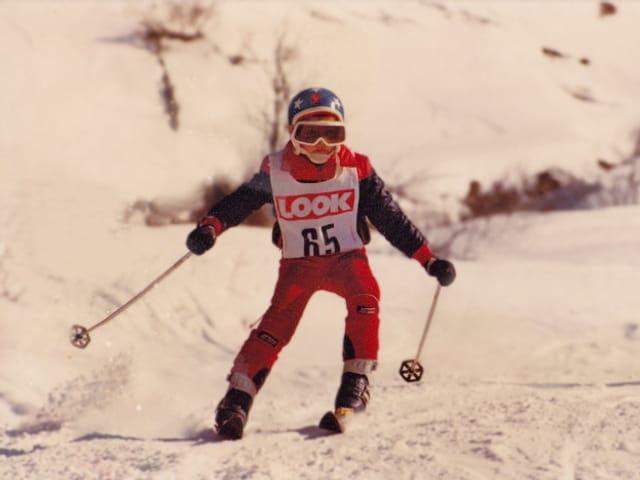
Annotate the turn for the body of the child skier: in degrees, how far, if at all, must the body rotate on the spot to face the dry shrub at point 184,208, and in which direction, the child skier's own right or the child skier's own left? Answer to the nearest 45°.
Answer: approximately 180°

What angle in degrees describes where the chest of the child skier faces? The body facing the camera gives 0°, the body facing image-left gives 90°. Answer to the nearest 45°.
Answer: approximately 0°

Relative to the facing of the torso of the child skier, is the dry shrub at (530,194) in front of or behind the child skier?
behind
